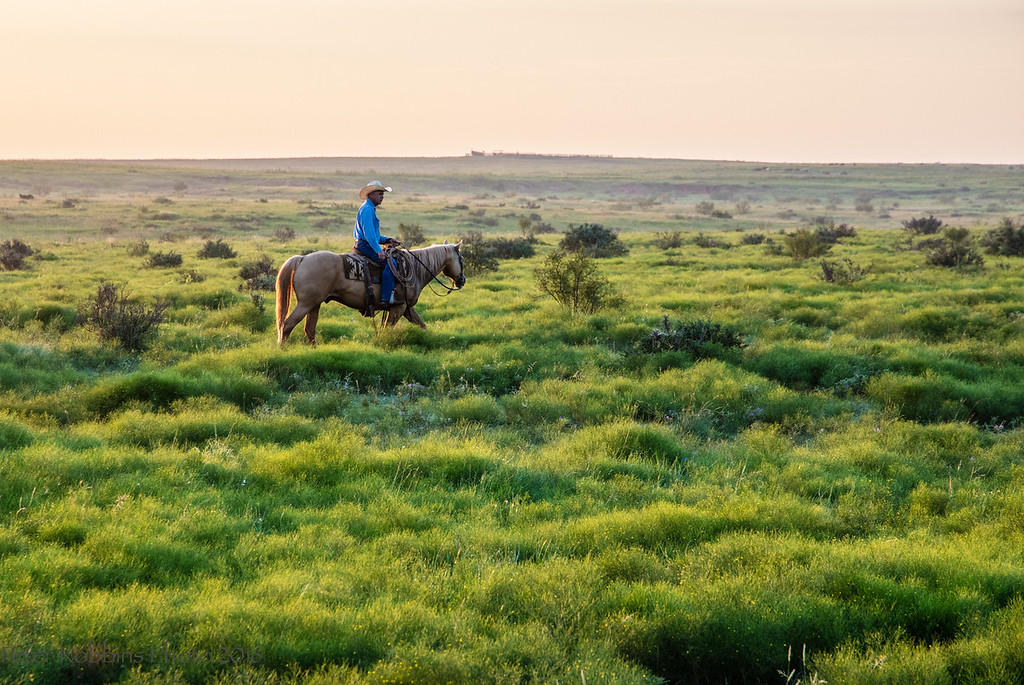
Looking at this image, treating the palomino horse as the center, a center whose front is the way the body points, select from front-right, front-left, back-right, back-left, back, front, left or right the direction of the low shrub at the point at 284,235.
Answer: left

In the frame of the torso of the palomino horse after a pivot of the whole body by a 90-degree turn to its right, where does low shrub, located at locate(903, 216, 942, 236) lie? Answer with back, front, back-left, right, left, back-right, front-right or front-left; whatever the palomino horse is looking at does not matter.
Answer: back-left

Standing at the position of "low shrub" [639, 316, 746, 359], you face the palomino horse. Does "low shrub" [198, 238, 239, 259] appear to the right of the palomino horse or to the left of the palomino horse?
right

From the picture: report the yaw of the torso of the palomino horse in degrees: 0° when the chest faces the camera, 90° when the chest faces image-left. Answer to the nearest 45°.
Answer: approximately 270°

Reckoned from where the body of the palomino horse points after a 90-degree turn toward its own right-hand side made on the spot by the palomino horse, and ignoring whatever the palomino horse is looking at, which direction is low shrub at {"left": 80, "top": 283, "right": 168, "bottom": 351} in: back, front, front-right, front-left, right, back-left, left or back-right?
right

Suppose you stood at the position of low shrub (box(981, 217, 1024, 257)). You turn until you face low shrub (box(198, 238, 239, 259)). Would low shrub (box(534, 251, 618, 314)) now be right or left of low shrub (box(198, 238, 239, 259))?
left

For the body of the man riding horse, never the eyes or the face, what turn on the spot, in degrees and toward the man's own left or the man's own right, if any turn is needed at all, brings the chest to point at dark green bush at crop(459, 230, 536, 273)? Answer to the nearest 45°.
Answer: approximately 90° to the man's own left

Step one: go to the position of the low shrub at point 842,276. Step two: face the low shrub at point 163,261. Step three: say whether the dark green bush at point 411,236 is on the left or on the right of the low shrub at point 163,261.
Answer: right

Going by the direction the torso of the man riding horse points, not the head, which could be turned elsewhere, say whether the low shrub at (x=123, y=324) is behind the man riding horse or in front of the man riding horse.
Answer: behind

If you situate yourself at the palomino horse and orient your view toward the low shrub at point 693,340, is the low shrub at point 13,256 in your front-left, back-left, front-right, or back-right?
back-left

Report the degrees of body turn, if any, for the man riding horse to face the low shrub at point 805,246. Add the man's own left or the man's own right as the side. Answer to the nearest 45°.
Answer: approximately 45° to the man's own left
